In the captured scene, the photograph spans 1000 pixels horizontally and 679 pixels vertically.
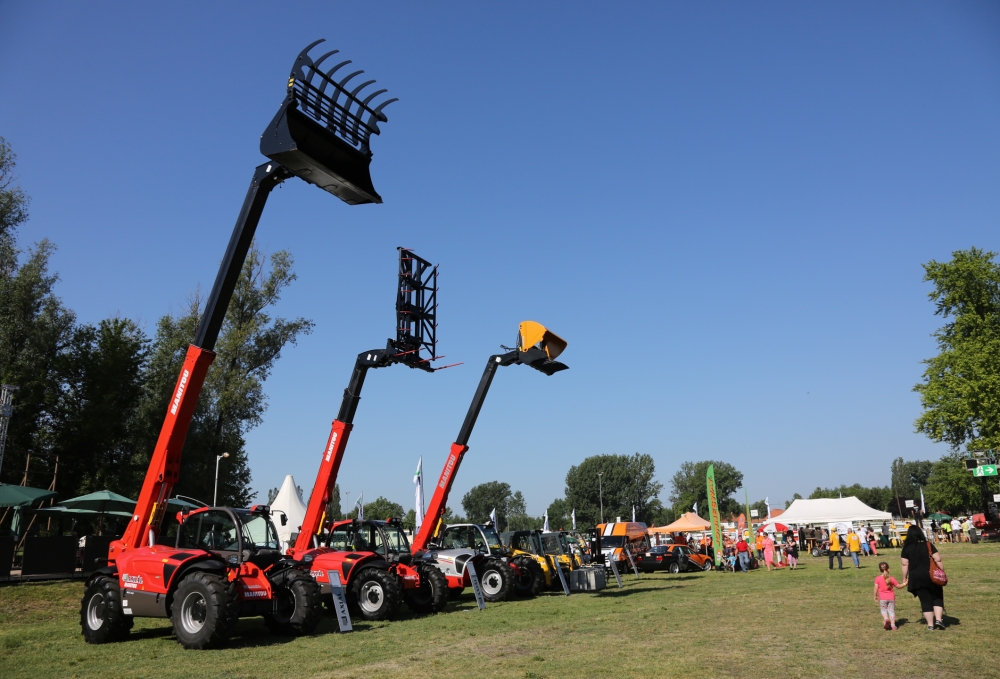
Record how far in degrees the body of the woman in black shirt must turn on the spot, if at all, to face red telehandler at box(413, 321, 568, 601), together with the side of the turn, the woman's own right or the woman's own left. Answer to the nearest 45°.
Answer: approximately 45° to the woman's own left

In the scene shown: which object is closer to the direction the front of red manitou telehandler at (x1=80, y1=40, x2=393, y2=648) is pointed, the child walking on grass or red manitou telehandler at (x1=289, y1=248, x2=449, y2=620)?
the child walking on grass

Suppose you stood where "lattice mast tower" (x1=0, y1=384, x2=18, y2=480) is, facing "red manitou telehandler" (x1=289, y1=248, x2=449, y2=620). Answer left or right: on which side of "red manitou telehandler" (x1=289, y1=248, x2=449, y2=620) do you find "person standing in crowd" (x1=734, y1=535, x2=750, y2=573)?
left

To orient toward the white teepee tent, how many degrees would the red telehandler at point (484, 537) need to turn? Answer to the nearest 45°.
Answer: approximately 180°

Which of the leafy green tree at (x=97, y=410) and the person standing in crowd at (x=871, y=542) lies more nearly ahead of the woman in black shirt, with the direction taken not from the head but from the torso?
the person standing in crowd

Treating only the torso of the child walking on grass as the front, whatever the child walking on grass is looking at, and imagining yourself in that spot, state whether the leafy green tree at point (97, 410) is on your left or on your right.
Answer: on your left

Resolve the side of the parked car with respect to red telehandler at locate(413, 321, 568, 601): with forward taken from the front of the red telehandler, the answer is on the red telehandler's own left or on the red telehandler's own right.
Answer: on the red telehandler's own left

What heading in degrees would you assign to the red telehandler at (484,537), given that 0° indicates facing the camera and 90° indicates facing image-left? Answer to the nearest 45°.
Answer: approximately 315°

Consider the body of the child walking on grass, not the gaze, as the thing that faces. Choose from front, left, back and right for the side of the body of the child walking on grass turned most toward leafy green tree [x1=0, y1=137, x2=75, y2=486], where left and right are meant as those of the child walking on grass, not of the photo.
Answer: left

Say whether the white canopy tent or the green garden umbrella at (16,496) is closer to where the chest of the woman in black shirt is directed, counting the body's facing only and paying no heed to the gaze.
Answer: the white canopy tent

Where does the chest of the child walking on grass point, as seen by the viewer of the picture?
away from the camera

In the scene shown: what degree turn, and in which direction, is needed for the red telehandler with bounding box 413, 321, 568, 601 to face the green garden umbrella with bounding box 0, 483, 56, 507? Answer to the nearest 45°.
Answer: approximately 135° to its right

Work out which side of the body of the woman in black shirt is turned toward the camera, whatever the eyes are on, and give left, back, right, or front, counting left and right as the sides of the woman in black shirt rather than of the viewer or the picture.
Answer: back
